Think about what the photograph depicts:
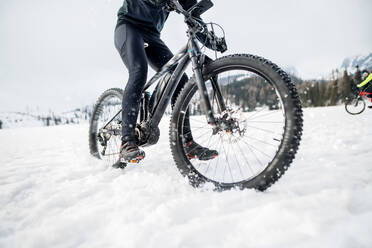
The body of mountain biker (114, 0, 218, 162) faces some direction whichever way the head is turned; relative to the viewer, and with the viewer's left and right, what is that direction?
facing the viewer and to the right of the viewer

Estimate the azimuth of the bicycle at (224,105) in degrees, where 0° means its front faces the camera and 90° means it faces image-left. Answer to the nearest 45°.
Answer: approximately 315°
